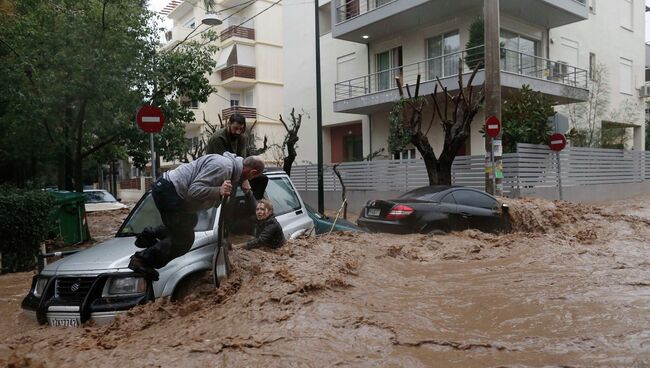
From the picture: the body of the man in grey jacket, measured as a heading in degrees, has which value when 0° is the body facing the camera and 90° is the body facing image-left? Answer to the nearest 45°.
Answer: approximately 270°

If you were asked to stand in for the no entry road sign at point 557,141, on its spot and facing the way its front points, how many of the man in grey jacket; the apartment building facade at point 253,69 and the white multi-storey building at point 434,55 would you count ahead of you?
1

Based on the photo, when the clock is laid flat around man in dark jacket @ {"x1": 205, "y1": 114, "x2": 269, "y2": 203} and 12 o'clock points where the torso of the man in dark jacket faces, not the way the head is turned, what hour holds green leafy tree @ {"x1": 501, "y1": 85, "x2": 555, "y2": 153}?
The green leafy tree is roughly at 9 o'clock from the man in dark jacket.

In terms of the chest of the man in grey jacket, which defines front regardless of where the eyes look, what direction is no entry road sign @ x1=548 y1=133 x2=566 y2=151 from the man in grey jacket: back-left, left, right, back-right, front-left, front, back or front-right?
front-left

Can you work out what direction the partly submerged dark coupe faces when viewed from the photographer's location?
facing away from the viewer and to the right of the viewer

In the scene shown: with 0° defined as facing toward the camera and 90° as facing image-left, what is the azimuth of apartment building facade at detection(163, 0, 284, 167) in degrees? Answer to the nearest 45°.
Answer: approximately 45°

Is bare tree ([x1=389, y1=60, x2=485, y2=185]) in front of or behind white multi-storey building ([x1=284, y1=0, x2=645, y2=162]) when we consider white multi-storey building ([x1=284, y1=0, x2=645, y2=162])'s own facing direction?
in front

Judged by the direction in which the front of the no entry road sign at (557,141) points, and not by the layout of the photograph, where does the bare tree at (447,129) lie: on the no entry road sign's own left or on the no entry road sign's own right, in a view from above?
on the no entry road sign's own right
